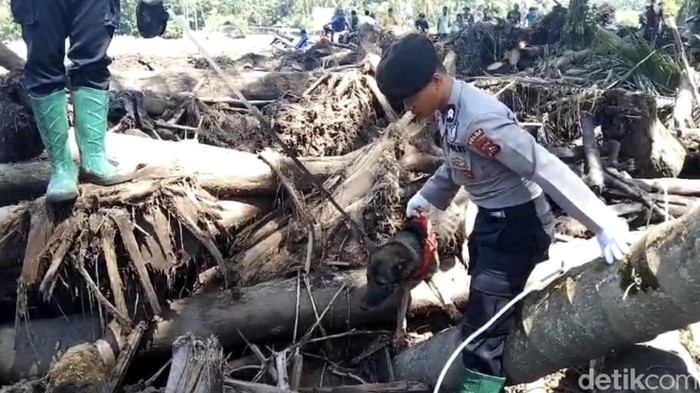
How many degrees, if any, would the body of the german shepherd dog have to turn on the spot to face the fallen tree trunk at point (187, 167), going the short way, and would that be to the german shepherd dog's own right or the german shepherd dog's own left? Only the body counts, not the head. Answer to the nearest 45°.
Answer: approximately 90° to the german shepherd dog's own right

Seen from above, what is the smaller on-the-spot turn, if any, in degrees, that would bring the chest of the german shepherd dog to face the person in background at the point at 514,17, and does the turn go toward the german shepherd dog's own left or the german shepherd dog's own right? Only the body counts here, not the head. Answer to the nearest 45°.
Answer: approximately 135° to the german shepherd dog's own right

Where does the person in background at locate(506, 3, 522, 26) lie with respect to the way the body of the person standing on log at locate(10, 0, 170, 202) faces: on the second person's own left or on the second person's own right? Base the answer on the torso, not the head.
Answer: on the second person's own left

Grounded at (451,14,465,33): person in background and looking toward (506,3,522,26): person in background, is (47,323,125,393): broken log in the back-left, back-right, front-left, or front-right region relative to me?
back-right

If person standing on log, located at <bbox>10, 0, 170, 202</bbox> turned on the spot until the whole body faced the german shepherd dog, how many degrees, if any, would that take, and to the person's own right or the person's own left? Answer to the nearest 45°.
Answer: approximately 90° to the person's own left

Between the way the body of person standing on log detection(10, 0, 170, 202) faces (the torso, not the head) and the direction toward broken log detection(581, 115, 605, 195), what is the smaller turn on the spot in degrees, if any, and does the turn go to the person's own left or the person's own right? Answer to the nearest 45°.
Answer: approximately 45° to the person's own left

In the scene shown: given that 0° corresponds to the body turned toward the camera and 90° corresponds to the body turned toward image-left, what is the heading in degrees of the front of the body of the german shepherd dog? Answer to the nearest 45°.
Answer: approximately 45°

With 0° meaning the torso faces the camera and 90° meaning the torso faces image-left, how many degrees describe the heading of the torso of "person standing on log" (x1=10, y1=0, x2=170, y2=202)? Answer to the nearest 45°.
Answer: approximately 315°

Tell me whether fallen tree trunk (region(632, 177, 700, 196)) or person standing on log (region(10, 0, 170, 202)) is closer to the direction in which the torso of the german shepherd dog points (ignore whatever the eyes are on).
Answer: the person standing on log

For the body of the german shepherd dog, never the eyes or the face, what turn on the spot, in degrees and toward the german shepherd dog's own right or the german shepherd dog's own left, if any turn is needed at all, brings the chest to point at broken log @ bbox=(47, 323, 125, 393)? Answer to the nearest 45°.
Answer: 0° — it already faces it

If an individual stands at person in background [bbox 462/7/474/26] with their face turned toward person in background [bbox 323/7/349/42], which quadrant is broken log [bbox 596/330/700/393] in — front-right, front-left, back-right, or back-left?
front-left

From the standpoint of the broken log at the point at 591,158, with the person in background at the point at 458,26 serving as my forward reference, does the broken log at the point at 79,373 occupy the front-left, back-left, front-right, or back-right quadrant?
back-left

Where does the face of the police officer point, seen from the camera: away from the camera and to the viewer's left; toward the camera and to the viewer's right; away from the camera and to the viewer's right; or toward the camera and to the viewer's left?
toward the camera and to the viewer's left
